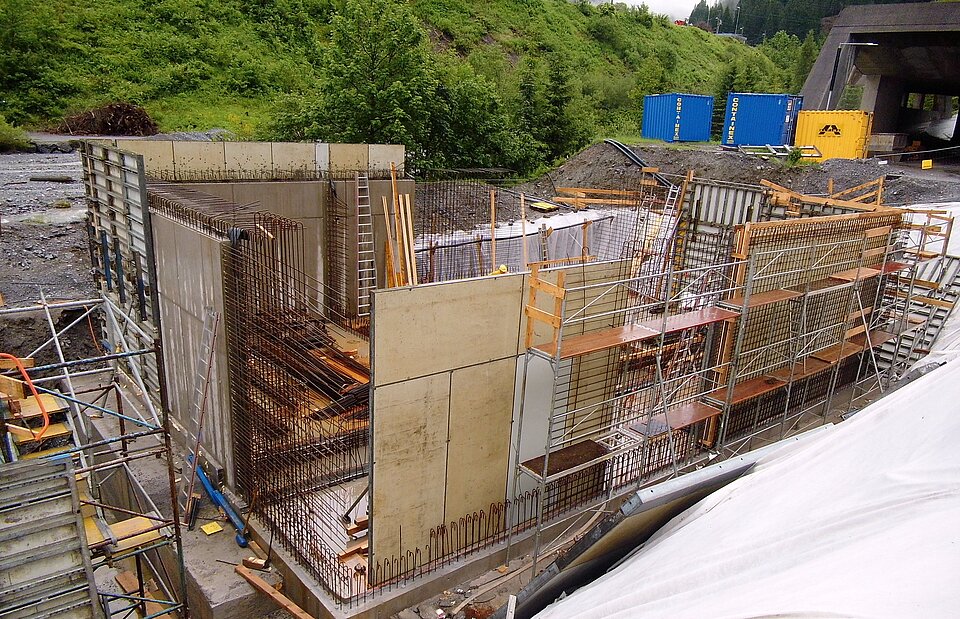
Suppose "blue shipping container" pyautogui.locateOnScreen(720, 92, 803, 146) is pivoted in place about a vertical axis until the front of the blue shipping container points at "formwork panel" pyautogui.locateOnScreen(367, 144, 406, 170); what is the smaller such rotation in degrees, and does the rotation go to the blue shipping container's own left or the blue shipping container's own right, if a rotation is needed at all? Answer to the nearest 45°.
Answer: approximately 90° to the blue shipping container's own right

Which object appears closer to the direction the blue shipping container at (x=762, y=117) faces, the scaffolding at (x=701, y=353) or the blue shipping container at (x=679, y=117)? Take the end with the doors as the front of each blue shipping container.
the scaffolding

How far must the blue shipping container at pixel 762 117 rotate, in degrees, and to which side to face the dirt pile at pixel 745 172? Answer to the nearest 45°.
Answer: approximately 45° to its right

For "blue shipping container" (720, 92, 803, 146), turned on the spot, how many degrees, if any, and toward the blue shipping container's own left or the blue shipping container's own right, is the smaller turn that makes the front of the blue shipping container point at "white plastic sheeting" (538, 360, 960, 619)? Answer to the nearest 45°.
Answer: approximately 45° to the blue shipping container's own right

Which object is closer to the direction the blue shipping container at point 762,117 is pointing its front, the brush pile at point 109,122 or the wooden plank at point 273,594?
the wooden plank

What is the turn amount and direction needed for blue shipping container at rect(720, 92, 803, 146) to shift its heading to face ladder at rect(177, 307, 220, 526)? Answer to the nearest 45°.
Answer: approximately 45° to its right

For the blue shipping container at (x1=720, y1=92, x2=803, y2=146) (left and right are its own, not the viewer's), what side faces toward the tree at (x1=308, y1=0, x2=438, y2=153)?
back

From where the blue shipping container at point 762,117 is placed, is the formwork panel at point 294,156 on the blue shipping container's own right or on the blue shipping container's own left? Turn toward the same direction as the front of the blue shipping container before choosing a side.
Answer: on the blue shipping container's own right

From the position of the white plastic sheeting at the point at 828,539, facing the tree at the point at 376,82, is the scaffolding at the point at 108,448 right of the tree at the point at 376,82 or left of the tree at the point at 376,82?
left

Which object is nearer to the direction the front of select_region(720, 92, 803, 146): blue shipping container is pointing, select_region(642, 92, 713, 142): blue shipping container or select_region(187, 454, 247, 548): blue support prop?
the blue support prop

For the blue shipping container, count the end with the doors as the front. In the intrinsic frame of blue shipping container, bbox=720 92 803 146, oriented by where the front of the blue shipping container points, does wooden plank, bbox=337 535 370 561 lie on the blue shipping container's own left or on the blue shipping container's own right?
on the blue shipping container's own right

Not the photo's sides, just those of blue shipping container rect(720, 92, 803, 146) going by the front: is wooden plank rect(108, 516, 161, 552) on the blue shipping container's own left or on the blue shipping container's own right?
on the blue shipping container's own right

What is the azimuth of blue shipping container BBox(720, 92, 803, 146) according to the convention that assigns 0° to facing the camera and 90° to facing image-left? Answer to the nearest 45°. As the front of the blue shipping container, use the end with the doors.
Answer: approximately 315°

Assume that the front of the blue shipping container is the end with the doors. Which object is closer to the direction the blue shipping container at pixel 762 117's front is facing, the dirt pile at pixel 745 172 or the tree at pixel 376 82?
the dirt pile

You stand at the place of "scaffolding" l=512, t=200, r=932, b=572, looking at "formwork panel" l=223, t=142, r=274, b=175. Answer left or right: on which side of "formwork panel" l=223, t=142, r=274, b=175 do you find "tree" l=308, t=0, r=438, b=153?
right
